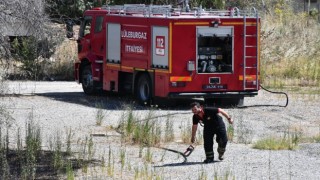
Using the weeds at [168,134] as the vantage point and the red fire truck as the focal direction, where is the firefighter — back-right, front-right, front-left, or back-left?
back-right

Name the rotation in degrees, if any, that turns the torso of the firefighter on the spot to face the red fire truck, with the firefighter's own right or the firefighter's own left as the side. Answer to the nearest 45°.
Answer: approximately 135° to the firefighter's own right

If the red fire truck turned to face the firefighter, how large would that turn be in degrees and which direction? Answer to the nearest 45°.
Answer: approximately 135° to its left

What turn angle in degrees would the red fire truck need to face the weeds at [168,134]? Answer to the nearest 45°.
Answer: approximately 135° to its left

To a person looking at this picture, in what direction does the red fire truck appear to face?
facing away from the viewer and to the left of the viewer

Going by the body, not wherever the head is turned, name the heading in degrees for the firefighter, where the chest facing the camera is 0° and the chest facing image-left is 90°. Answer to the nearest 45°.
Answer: approximately 45°
